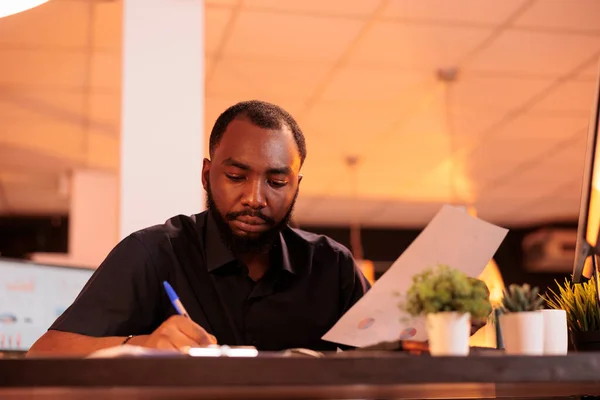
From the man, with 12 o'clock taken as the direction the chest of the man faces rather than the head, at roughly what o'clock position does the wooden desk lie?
The wooden desk is roughly at 12 o'clock from the man.

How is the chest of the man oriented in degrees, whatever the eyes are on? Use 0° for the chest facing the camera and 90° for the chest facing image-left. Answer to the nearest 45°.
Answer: approximately 0°

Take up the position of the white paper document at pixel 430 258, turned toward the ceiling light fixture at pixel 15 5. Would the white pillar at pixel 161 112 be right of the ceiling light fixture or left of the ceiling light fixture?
right

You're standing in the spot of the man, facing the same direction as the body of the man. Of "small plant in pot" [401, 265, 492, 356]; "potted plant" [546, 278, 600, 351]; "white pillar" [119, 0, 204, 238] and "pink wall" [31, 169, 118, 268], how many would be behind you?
2

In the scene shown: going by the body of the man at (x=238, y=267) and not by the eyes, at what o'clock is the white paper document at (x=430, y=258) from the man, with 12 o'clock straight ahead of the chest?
The white paper document is roughly at 11 o'clock from the man.

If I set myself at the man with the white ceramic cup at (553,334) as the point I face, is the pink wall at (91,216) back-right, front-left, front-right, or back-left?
back-left

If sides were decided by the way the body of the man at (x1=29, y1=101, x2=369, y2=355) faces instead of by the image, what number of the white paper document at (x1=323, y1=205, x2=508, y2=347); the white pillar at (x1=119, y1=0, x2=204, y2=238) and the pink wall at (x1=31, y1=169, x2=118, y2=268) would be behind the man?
2

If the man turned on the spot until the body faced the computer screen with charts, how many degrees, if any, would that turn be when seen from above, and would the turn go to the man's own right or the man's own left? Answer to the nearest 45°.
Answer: approximately 135° to the man's own right

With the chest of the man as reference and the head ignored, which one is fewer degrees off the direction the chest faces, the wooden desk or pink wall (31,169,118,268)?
the wooden desk

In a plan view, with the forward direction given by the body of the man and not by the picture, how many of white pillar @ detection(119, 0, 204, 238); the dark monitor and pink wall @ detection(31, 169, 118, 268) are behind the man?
2

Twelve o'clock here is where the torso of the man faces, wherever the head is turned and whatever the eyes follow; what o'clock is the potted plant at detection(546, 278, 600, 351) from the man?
The potted plant is roughly at 10 o'clock from the man.

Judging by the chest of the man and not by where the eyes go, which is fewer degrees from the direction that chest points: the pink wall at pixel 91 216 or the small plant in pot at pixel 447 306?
the small plant in pot

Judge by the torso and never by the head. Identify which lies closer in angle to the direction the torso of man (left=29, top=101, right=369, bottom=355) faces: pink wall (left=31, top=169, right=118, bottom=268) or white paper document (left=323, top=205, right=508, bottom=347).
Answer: the white paper document

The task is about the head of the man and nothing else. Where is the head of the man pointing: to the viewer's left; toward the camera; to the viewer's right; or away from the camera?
toward the camera
